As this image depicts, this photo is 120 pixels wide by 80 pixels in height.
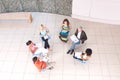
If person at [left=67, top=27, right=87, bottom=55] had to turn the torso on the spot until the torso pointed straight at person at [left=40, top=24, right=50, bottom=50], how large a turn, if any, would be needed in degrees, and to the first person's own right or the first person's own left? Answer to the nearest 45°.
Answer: approximately 45° to the first person's own right

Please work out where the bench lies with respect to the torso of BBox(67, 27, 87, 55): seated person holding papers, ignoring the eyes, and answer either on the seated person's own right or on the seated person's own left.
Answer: on the seated person's own right

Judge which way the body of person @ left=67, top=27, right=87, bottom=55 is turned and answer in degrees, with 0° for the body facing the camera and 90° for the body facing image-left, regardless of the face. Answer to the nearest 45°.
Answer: approximately 45°

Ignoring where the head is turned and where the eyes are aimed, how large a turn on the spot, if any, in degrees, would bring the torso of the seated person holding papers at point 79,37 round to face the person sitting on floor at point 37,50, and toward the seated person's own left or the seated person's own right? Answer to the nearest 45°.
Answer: approximately 45° to the seated person's own right

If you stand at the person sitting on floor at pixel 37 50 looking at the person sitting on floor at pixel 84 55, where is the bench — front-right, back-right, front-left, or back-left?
back-left
